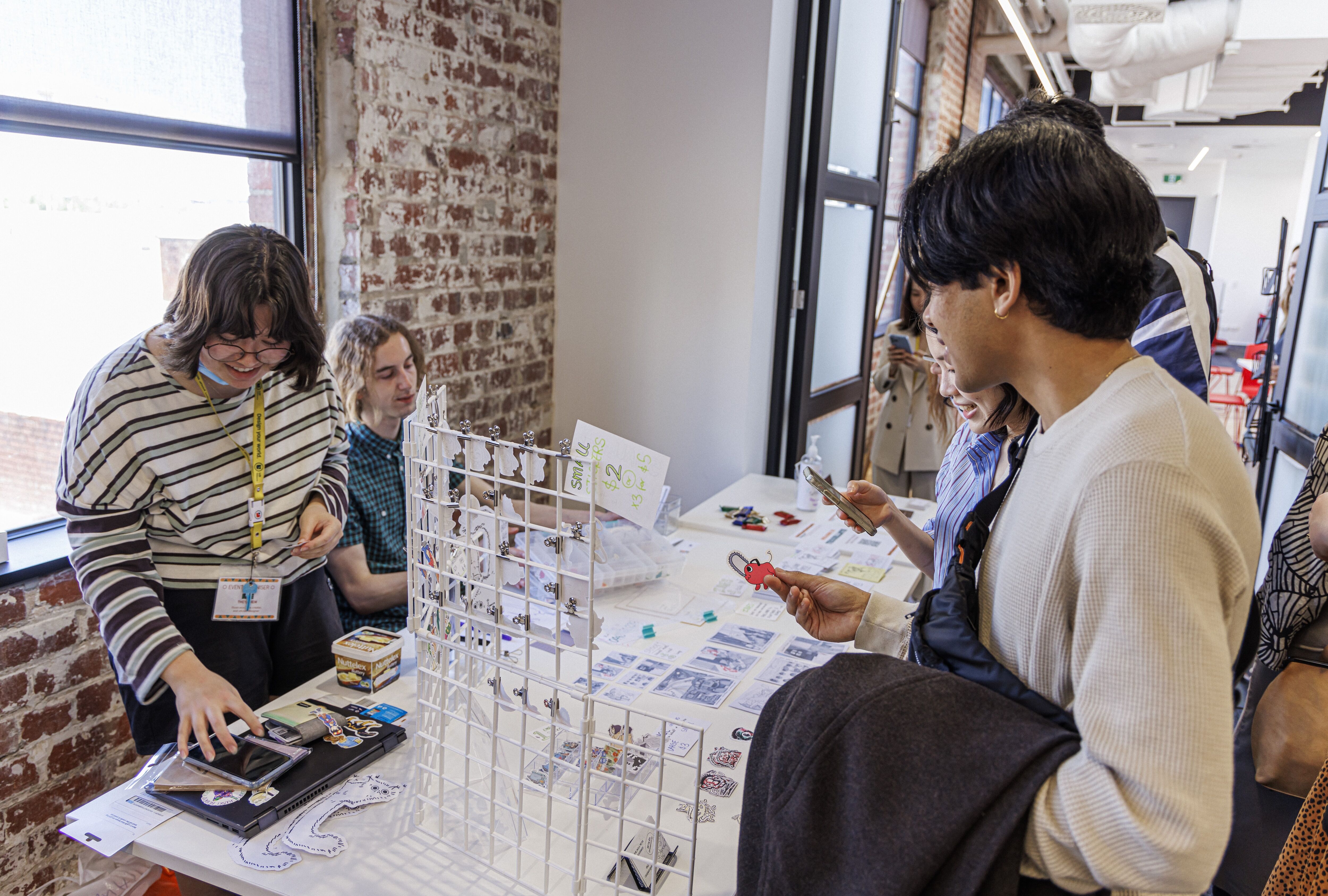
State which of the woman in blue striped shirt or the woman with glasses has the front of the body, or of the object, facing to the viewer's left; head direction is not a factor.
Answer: the woman in blue striped shirt

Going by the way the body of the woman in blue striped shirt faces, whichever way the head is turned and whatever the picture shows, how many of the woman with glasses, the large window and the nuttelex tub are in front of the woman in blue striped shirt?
3

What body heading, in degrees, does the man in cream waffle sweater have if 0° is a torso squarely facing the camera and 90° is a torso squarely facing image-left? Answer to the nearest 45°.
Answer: approximately 90°

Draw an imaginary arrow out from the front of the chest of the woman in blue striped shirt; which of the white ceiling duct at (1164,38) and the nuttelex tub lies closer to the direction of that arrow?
the nuttelex tub

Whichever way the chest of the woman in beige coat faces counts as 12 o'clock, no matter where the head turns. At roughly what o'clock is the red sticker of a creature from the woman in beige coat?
The red sticker of a creature is roughly at 12 o'clock from the woman in beige coat.

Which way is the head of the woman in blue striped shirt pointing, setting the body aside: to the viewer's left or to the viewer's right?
to the viewer's left

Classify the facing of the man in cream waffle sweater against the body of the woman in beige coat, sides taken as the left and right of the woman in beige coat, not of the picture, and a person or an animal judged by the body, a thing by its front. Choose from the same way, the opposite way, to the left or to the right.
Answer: to the right

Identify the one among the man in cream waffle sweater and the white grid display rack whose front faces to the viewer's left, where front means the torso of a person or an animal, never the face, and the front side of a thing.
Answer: the man in cream waffle sweater

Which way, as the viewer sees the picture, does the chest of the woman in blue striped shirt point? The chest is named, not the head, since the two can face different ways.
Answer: to the viewer's left
